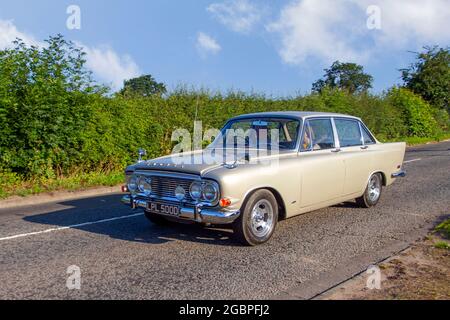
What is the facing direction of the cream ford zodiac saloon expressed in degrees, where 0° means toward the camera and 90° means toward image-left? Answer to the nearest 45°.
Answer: approximately 45°

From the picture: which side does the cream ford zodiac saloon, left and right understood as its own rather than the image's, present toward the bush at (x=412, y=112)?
back

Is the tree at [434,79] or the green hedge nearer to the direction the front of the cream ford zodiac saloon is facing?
the green hedge

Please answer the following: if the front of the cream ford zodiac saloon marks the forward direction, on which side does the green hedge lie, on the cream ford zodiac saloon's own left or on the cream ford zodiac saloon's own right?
on the cream ford zodiac saloon's own right

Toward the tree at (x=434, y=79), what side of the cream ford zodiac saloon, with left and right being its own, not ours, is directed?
back
